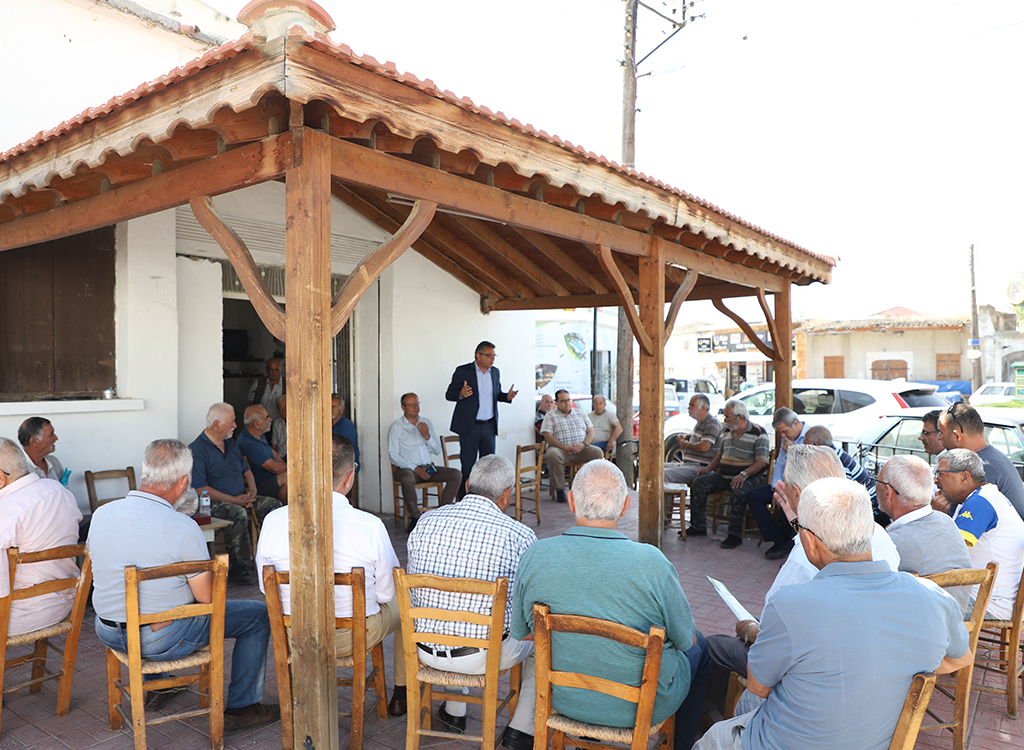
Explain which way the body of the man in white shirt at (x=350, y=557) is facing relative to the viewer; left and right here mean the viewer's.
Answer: facing away from the viewer

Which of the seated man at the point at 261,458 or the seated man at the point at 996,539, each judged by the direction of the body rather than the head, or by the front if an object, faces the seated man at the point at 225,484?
the seated man at the point at 996,539

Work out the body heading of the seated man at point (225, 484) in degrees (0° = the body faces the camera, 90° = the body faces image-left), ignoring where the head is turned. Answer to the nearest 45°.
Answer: approximately 315°

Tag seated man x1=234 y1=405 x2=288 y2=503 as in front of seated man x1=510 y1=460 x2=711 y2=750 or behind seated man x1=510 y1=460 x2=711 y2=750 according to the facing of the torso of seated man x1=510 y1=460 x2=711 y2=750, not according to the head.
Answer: in front

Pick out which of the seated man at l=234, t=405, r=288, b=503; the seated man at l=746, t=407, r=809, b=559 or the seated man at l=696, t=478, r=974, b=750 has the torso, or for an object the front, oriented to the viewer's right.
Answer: the seated man at l=234, t=405, r=288, b=503

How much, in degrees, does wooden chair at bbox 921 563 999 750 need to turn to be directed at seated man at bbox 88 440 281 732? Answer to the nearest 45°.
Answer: approximately 90° to its left

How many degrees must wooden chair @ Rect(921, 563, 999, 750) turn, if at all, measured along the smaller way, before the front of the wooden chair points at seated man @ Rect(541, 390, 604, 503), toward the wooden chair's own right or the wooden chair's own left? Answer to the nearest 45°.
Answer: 0° — it already faces them

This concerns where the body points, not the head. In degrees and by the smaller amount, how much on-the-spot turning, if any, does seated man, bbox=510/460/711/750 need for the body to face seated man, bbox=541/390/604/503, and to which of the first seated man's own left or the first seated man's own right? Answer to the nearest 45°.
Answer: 0° — they already face them

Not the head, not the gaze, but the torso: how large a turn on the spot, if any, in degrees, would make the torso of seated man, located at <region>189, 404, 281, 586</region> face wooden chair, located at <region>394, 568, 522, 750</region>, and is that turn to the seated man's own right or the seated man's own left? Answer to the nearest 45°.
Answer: approximately 45° to the seated man's own right

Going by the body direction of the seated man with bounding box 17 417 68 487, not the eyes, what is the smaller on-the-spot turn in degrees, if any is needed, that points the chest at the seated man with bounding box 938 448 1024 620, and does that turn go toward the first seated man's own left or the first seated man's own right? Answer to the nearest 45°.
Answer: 0° — they already face them

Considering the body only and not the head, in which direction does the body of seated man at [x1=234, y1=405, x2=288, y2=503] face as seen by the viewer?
to the viewer's right

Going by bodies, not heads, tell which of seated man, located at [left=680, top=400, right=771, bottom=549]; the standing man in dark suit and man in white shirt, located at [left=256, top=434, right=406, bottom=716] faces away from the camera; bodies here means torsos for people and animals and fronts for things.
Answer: the man in white shirt

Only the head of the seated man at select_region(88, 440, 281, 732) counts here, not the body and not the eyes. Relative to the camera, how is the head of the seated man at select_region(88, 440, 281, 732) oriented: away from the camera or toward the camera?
away from the camera
